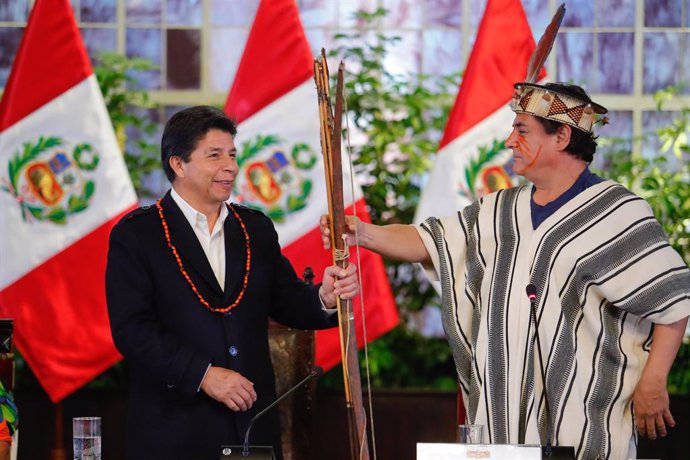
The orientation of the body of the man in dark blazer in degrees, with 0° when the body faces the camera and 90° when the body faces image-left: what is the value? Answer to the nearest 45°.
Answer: approximately 315°

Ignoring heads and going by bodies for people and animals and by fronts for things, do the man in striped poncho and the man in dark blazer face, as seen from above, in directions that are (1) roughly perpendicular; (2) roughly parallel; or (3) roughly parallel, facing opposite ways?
roughly perpendicular

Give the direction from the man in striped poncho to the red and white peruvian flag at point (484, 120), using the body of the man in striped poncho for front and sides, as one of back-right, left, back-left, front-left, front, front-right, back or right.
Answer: back-right

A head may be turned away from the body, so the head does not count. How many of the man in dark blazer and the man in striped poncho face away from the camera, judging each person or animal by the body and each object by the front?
0

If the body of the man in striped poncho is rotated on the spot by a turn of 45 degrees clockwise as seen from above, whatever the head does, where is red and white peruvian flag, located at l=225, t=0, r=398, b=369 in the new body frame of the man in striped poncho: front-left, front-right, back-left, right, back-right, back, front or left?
front-right

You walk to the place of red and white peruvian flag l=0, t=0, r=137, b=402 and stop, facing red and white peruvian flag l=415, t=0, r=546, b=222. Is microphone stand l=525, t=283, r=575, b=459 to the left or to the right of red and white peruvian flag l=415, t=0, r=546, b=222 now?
right

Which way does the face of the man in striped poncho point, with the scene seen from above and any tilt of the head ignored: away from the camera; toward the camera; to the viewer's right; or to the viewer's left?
to the viewer's left

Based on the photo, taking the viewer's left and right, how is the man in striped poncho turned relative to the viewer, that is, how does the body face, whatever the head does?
facing the viewer and to the left of the viewer

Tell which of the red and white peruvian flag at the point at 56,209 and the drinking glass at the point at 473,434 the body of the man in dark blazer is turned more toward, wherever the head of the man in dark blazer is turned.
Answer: the drinking glass
